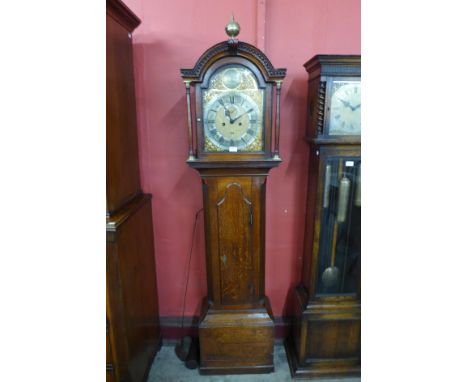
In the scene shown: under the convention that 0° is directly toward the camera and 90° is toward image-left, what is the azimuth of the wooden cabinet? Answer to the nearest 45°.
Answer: approximately 45°

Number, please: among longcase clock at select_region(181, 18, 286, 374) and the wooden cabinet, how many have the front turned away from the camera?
0

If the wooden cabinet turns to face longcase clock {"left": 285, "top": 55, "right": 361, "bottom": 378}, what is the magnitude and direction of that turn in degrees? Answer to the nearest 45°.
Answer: approximately 135° to its left

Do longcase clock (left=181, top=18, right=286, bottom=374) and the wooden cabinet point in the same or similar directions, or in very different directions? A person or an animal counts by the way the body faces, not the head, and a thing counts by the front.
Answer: same or similar directions

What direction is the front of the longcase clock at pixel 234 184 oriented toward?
toward the camera
